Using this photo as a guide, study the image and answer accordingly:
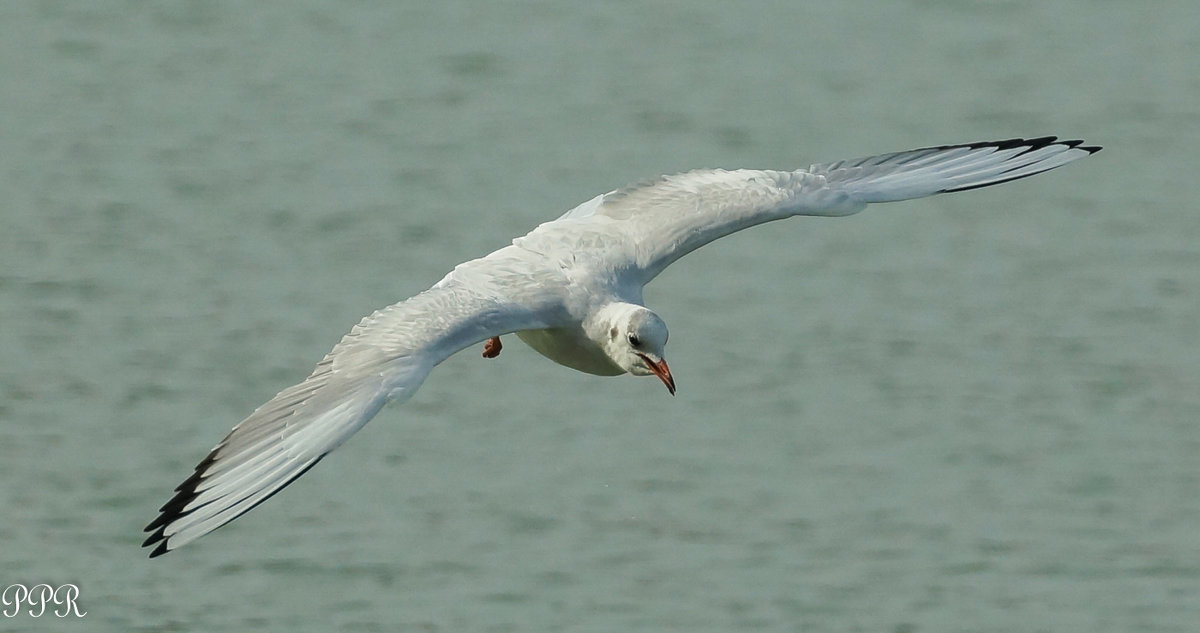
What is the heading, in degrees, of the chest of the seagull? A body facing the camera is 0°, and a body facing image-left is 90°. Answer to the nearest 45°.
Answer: approximately 315°
